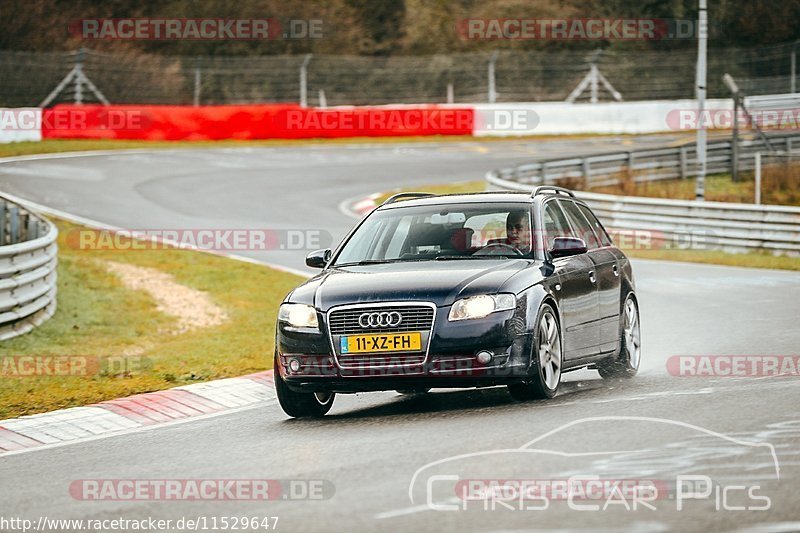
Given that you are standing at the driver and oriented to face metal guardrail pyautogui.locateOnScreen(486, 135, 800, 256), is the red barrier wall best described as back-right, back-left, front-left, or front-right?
front-left

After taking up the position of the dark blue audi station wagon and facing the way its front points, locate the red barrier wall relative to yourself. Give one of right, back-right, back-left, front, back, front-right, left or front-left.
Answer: back-right

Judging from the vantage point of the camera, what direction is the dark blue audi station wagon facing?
facing the viewer and to the left of the viewer

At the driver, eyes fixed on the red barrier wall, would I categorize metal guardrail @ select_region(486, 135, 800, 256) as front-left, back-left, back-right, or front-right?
front-right

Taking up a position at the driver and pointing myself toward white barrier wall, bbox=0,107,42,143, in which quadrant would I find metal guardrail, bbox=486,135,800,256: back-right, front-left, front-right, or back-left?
front-right

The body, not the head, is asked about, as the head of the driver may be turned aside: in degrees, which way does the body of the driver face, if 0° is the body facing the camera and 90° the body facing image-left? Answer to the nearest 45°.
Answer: approximately 45°

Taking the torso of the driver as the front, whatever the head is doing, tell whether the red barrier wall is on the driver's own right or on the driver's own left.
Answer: on the driver's own right

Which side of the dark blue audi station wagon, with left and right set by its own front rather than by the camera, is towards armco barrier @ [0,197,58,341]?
right

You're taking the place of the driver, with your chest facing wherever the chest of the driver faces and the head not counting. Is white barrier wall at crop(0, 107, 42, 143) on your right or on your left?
on your right

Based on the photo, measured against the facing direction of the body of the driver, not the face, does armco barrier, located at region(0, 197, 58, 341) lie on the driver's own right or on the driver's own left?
on the driver's own right
